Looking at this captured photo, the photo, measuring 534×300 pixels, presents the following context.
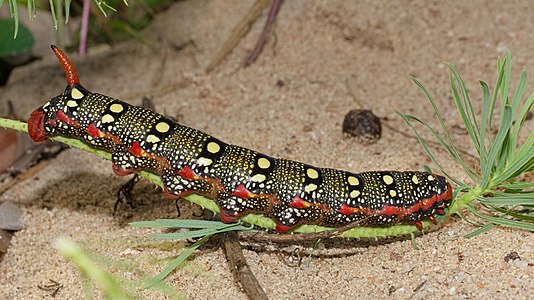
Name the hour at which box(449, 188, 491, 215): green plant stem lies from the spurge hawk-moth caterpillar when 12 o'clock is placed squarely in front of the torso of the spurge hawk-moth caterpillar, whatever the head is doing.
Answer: The green plant stem is roughly at 12 o'clock from the spurge hawk-moth caterpillar.

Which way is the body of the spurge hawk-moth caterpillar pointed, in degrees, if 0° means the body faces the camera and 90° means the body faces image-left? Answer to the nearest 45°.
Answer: approximately 270°

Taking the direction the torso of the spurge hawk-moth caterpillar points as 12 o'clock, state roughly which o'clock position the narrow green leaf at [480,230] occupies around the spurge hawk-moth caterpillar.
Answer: The narrow green leaf is roughly at 12 o'clock from the spurge hawk-moth caterpillar.

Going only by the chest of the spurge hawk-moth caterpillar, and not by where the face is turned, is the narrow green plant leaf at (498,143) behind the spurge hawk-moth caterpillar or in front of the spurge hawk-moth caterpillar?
in front

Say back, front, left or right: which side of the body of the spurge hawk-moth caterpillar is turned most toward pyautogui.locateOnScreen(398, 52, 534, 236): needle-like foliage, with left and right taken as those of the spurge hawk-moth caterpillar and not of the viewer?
front

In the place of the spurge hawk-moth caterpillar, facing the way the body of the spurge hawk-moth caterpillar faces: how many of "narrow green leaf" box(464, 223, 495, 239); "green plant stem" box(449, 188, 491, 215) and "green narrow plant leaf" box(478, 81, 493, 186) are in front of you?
3

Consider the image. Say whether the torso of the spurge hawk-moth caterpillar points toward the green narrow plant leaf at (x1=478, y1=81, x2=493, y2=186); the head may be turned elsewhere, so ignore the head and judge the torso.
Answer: yes
